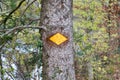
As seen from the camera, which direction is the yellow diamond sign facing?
toward the camera
